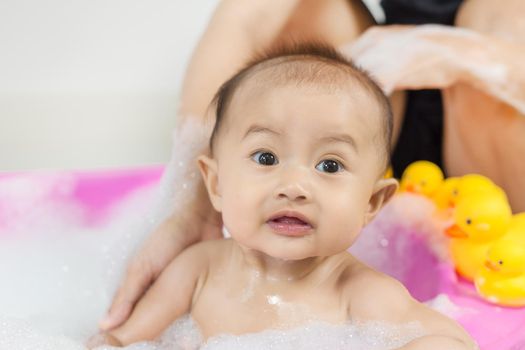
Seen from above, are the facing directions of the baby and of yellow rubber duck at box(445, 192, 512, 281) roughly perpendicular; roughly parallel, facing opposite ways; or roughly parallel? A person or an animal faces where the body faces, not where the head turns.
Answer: roughly perpendicular

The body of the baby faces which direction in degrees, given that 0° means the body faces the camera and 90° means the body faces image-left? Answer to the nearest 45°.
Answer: approximately 0°

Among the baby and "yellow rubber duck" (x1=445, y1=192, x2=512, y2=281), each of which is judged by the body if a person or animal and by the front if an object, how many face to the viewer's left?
1

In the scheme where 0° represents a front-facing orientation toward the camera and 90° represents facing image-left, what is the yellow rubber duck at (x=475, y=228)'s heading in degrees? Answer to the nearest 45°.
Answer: approximately 90°
